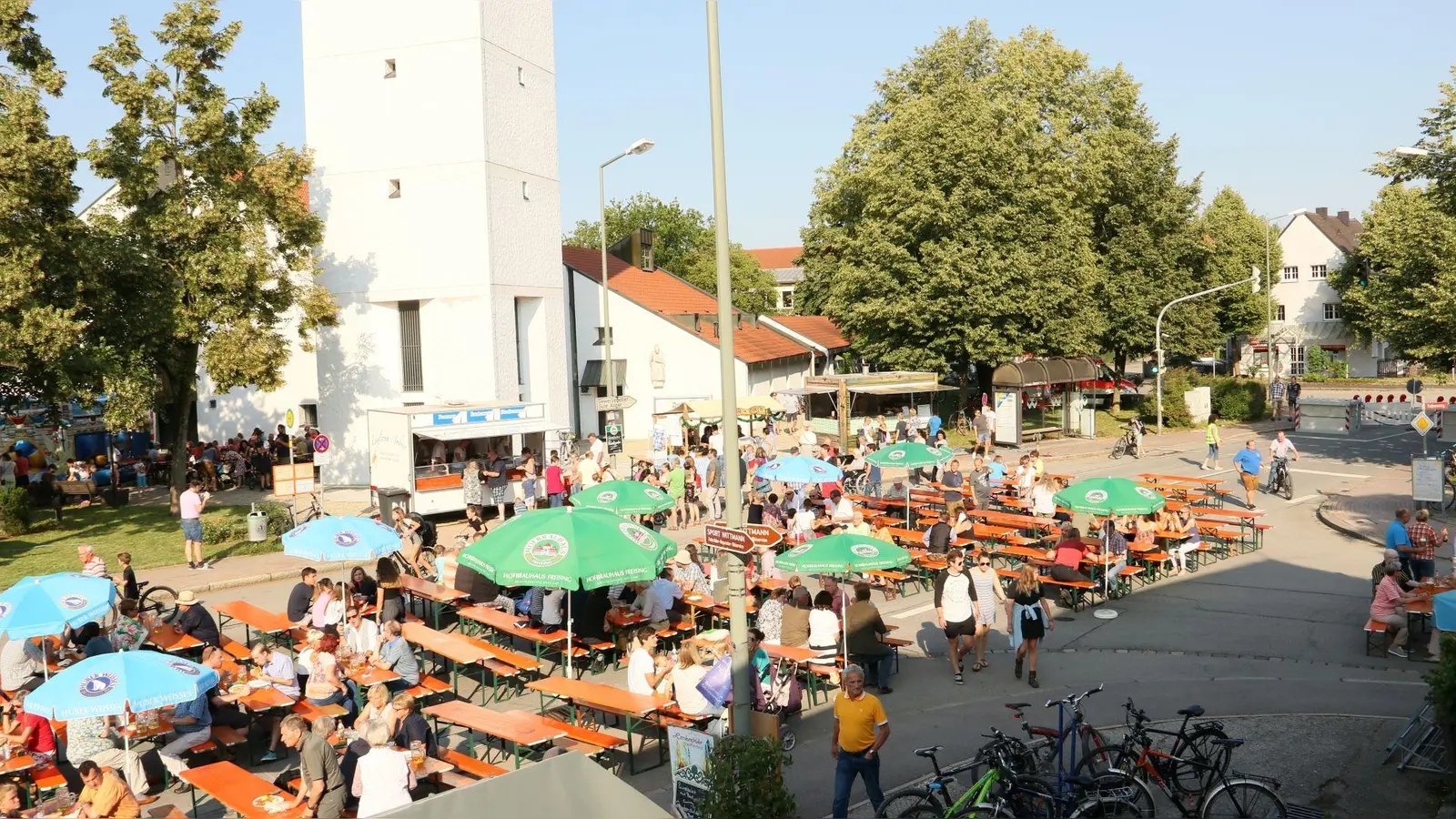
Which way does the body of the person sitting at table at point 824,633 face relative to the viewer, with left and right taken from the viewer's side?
facing away from the viewer

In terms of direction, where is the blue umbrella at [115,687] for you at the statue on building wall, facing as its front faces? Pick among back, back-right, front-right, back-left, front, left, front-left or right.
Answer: front

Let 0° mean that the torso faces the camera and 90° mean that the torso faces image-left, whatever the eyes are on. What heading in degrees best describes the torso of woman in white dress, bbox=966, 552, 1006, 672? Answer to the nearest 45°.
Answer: approximately 0°

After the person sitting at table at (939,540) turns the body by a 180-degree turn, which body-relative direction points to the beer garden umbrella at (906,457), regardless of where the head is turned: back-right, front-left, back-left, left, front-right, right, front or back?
back

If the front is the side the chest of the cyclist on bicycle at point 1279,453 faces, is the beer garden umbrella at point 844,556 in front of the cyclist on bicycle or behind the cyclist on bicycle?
in front

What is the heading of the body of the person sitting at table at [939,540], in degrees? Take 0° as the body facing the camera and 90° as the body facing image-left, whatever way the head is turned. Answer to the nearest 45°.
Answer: approximately 180°

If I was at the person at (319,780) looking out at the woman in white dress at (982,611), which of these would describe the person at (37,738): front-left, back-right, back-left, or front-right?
back-left

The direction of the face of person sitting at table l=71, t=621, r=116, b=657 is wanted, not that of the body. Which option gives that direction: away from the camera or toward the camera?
away from the camera

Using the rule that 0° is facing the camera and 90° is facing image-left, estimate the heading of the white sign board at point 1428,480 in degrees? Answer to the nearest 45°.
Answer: approximately 0°

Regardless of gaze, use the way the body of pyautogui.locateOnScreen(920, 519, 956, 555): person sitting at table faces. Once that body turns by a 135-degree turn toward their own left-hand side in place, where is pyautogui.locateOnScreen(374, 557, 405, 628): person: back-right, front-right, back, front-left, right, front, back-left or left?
front

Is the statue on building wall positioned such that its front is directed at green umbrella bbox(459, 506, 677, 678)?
yes
